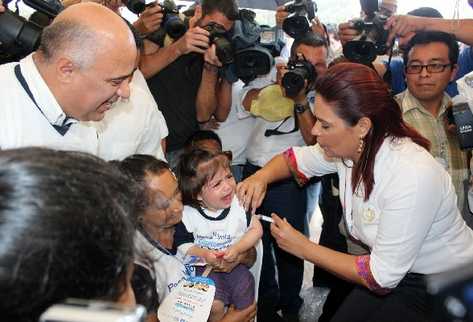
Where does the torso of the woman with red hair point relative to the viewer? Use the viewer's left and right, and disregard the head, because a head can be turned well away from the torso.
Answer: facing to the left of the viewer

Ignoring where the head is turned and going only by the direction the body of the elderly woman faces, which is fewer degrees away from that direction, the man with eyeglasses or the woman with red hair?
the woman with red hair

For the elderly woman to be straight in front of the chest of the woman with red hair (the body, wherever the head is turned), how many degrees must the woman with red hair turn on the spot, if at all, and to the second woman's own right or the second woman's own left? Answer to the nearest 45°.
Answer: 0° — they already face them

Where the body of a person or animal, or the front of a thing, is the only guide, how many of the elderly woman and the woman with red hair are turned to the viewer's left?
1

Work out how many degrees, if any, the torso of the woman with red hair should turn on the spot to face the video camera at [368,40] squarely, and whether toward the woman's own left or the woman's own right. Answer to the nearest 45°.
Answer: approximately 90° to the woman's own right

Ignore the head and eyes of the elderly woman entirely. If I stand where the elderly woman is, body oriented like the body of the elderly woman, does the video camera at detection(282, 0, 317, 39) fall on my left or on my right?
on my left

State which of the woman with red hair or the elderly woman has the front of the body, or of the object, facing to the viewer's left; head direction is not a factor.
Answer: the woman with red hair

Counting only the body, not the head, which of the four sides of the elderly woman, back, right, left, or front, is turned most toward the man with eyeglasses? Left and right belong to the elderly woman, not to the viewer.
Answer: left

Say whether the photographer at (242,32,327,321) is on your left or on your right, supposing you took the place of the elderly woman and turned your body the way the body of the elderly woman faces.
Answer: on your left

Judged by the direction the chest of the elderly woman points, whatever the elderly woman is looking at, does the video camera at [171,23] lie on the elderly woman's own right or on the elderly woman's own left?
on the elderly woman's own left

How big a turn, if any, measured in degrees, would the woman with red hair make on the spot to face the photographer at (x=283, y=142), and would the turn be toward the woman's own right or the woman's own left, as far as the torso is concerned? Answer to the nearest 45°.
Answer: approximately 45° to the woman's own right

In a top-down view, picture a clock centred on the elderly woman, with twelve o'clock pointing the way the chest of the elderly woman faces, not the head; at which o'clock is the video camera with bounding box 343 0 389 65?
The video camera is roughly at 9 o'clock from the elderly woman.

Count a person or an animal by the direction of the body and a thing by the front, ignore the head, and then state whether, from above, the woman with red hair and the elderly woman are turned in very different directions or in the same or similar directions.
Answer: very different directions
